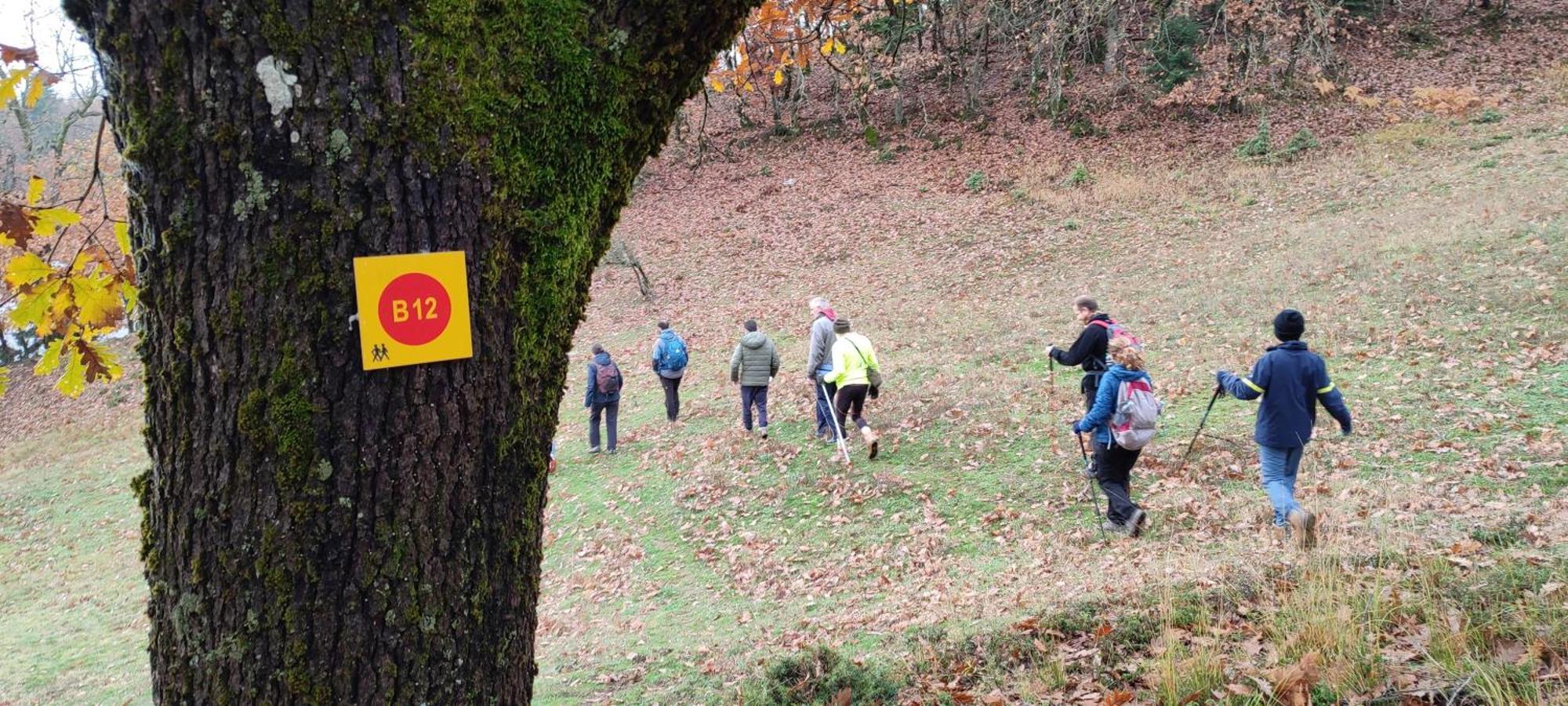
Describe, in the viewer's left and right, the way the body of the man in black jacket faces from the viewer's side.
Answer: facing to the left of the viewer

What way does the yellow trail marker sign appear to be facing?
toward the camera

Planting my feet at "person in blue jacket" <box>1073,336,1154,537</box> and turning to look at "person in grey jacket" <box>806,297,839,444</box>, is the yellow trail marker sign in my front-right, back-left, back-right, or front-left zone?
back-left

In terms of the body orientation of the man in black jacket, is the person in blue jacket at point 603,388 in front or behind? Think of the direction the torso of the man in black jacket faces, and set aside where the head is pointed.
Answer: in front

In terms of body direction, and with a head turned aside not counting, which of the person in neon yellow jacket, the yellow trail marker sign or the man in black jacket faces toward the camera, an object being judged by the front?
the yellow trail marker sign

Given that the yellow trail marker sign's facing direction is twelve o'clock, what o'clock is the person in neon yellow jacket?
The person in neon yellow jacket is roughly at 7 o'clock from the yellow trail marker sign.

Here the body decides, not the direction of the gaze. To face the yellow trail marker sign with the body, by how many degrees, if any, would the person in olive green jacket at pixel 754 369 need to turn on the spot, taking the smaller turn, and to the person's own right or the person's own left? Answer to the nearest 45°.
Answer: approximately 180°

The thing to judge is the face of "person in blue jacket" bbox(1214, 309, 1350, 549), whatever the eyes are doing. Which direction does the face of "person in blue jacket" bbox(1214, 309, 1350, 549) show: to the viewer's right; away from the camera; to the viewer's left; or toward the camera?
away from the camera

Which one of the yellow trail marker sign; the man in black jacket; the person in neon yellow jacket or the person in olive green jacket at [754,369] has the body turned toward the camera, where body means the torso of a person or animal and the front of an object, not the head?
the yellow trail marker sign

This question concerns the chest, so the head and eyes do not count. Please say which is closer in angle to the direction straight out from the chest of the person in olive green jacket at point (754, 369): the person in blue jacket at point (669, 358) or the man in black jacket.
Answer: the person in blue jacket

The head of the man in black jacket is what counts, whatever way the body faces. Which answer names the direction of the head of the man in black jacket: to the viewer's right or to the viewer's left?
to the viewer's left

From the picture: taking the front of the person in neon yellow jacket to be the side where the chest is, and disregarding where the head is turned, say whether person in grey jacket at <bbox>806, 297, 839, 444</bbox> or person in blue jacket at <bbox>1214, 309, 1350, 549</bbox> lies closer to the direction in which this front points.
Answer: the person in grey jacket

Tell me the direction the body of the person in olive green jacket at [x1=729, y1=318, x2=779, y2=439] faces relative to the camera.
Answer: away from the camera
